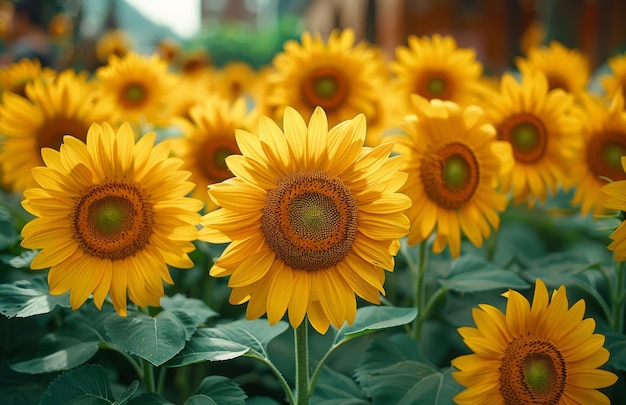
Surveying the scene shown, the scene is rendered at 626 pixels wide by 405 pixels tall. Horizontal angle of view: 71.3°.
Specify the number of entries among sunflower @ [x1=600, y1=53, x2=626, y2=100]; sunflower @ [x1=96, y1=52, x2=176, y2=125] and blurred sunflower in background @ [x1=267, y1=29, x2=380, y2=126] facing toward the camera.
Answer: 3

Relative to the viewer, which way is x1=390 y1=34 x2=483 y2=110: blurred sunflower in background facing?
toward the camera

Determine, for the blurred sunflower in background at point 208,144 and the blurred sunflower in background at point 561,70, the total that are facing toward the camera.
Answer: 2

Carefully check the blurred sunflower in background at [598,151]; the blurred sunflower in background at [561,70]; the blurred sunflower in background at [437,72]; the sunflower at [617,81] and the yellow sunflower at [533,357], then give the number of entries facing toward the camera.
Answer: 5

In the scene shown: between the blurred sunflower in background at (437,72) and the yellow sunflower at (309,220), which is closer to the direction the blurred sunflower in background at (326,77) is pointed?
the yellow sunflower

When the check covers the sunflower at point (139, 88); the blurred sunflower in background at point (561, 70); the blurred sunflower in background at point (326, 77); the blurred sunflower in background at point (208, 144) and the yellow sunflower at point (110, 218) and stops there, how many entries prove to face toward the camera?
5

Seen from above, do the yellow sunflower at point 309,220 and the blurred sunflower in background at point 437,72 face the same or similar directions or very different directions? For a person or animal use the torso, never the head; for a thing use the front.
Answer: same or similar directions

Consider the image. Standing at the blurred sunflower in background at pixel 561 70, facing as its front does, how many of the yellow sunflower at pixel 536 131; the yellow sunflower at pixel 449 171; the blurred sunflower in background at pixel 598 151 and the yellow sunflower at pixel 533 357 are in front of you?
4

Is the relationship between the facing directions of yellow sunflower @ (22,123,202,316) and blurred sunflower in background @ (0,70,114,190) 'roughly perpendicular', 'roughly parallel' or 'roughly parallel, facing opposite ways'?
roughly parallel

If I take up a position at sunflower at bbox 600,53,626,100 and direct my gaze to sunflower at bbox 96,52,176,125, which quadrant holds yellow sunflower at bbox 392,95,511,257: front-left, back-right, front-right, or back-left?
front-left

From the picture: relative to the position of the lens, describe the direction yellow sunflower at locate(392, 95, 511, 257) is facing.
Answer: facing the viewer and to the right of the viewer

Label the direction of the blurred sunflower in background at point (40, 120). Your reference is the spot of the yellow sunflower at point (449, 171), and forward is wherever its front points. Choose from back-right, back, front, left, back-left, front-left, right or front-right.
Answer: back-right

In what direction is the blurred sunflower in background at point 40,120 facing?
toward the camera

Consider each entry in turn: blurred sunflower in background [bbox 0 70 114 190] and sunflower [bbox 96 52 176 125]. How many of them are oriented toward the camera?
2

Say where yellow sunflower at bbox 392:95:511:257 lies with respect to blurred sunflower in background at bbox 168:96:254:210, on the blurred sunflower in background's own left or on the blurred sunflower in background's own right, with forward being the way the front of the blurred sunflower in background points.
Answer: on the blurred sunflower in background's own left

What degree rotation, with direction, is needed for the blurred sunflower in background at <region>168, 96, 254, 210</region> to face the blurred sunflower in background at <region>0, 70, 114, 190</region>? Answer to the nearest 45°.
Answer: approximately 90° to its right
